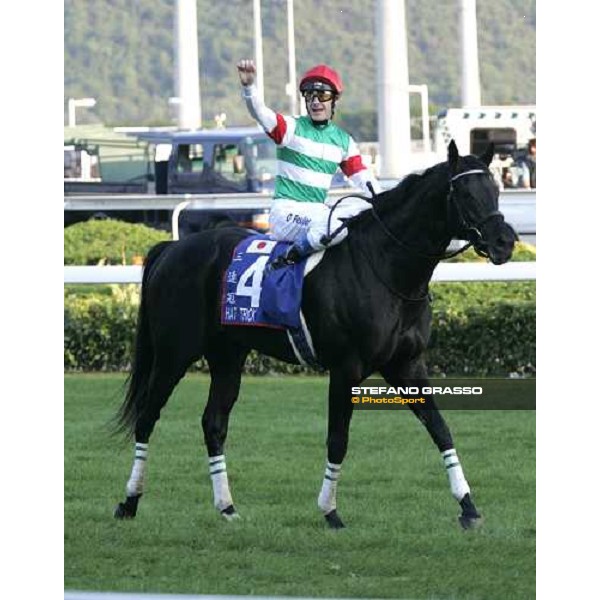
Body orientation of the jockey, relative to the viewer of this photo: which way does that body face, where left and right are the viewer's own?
facing the viewer and to the right of the viewer

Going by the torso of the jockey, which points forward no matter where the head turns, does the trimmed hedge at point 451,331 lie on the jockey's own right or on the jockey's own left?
on the jockey's own left

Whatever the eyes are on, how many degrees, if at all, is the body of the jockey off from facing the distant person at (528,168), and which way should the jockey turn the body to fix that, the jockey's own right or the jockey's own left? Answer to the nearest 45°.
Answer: approximately 135° to the jockey's own left

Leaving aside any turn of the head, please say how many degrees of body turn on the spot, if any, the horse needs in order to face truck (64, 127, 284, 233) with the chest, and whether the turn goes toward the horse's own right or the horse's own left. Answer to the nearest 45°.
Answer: approximately 135° to the horse's own left

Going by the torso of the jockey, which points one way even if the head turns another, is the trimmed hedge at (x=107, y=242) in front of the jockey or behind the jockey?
behind

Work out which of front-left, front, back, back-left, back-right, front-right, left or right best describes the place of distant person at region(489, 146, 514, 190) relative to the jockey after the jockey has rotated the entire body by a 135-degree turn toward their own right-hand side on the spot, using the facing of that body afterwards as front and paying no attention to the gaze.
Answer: right

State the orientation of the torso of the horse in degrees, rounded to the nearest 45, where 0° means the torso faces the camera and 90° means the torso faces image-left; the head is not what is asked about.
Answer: approximately 315°
